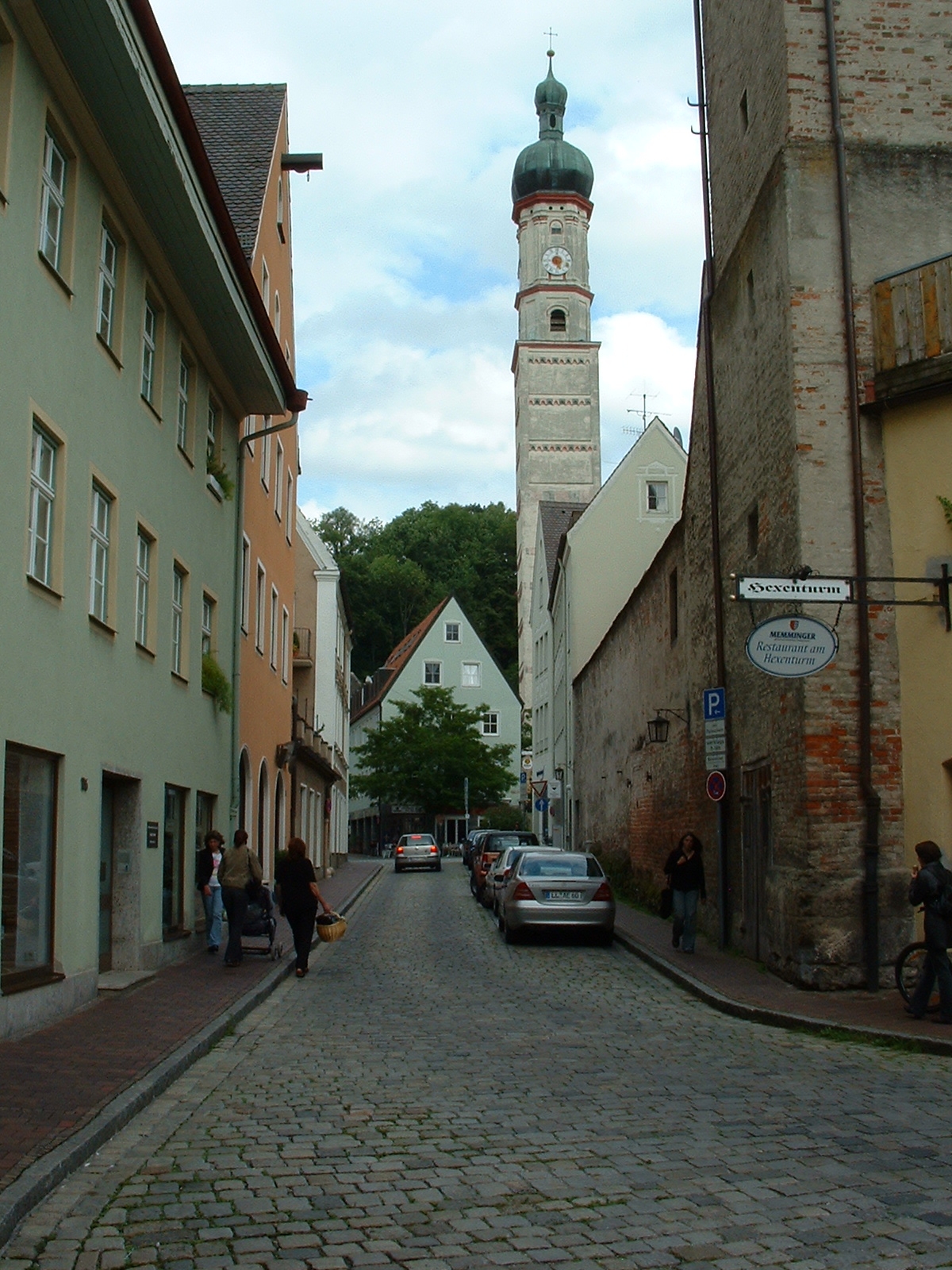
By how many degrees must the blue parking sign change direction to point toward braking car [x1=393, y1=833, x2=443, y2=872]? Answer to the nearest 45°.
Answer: approximately 180°

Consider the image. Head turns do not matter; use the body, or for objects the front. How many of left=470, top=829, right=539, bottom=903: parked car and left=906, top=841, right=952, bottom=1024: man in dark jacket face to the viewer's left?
1

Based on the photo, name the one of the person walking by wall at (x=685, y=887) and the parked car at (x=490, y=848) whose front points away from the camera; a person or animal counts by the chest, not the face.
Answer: the parked car

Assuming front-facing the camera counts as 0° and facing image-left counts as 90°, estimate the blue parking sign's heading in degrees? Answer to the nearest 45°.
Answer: approximately 0°

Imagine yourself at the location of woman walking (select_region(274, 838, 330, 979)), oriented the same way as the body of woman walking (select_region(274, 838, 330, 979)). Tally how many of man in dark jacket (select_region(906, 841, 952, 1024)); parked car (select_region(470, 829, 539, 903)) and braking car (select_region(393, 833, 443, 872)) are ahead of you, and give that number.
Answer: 2

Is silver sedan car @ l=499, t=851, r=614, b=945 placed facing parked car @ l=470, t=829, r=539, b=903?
yes

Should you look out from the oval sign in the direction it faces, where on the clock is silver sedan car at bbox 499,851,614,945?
The silver sedan car is roughly at 5 o'clock from the oval sign.

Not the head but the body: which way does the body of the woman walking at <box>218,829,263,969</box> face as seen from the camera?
away from the camera

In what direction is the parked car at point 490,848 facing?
away from the camera

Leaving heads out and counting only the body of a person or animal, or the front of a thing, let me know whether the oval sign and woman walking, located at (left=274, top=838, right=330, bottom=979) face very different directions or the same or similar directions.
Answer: very different directions
